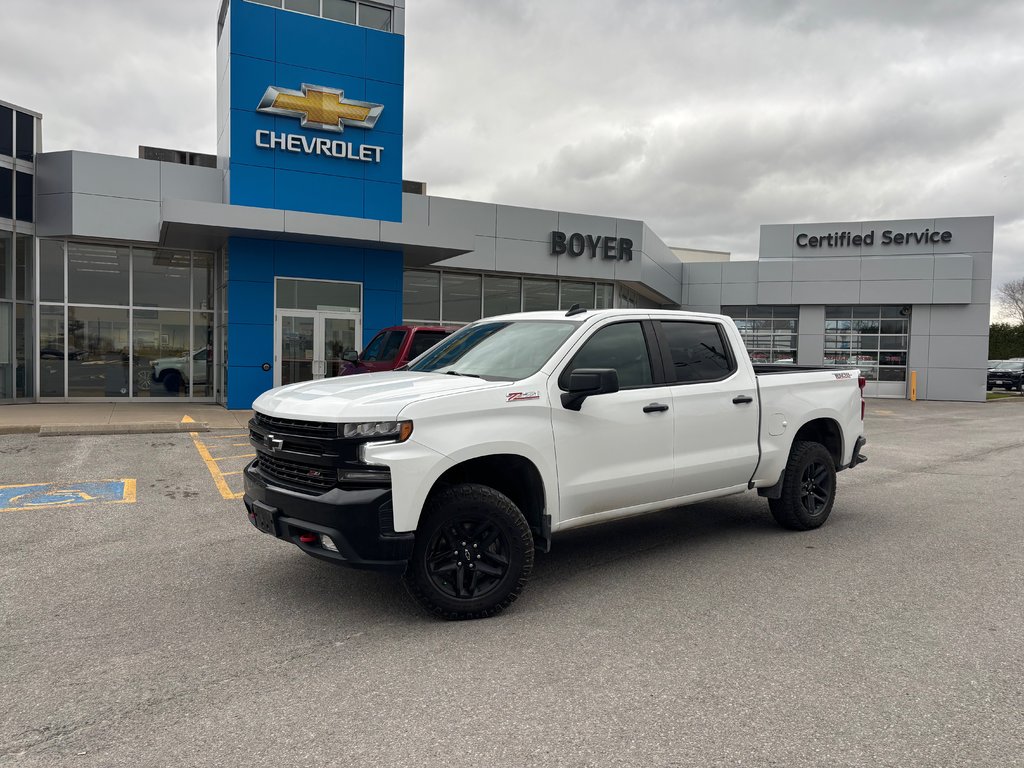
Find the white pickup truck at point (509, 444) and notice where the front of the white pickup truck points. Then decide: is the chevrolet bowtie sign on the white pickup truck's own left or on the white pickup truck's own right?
on the white pickup truck's own right

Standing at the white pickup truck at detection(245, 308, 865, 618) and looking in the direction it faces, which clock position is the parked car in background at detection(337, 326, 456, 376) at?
The parked car in background is roughly at 4 o'clock from the white pickup truck.

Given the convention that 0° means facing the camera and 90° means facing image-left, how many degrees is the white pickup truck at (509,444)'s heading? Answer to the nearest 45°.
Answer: approximately 45°

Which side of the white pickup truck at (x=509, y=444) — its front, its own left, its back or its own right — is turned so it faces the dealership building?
right

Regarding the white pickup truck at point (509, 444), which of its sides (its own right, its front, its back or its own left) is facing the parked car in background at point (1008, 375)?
back
